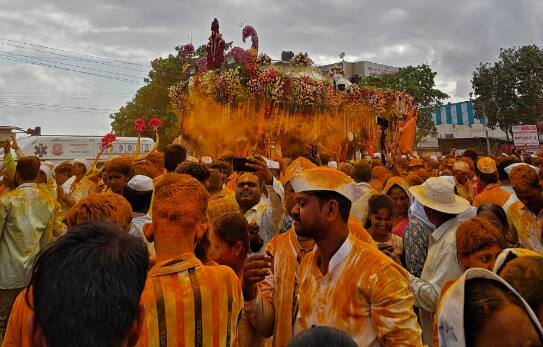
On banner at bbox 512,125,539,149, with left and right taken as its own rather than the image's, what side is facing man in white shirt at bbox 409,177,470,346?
front

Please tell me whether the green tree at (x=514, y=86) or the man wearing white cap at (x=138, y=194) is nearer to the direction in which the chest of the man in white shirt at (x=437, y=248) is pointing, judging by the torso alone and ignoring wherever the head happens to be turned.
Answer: the man wearing white cap

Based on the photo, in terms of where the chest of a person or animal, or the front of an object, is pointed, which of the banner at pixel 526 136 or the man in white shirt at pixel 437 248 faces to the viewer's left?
the man in white shirt

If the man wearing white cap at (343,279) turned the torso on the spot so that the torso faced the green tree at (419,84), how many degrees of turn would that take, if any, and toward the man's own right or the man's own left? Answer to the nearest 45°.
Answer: approximately 135° to the man's own right

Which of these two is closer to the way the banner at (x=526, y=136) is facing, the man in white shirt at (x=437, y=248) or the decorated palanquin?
the man in white shirt

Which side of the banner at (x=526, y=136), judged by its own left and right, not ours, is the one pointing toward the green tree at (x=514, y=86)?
back

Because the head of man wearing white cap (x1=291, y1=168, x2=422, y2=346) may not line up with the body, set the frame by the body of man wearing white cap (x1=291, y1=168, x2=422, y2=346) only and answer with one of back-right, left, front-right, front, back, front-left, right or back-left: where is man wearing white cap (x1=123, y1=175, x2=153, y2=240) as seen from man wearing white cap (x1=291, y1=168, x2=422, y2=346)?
right

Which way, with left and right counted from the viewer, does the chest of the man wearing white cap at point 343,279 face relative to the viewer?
facing the viewer and to the left of the viewer

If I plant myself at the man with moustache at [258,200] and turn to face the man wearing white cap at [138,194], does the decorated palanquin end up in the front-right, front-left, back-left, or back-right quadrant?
back-right
